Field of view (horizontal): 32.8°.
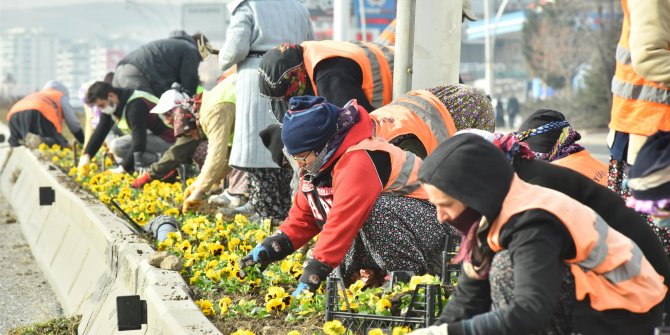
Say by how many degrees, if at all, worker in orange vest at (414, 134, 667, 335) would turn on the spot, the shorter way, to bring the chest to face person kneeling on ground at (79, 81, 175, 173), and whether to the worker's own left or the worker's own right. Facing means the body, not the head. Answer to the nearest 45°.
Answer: approximately 45° to the worker's own right

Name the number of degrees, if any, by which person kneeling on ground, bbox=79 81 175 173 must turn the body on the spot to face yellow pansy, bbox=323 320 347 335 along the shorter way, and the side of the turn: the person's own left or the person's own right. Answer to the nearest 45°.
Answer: approximately 45° to the person's own left

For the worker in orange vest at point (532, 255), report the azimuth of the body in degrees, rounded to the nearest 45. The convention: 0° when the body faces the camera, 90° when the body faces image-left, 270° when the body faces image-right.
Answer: approximately 90°

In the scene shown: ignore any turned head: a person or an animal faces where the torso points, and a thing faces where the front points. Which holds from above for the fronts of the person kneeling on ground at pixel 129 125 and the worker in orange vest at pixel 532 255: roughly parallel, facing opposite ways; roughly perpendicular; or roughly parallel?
roughly parallel

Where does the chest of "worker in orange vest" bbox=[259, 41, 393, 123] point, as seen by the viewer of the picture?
to the viewer's left

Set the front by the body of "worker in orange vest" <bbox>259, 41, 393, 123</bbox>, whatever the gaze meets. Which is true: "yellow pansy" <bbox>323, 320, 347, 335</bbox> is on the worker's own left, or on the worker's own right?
on the worker's own left

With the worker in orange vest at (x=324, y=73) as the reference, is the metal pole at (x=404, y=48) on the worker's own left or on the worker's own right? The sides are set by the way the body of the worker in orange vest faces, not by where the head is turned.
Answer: on the worker's own right

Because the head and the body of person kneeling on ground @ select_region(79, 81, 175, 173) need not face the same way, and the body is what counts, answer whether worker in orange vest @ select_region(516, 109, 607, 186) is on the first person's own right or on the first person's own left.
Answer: on the first person's own left

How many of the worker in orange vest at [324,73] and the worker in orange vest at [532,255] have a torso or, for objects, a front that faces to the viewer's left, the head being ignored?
2
